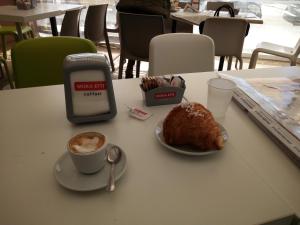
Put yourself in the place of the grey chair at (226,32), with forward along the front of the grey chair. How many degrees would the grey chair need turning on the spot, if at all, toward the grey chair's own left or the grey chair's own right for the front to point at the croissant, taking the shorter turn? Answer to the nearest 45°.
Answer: approximately 180°

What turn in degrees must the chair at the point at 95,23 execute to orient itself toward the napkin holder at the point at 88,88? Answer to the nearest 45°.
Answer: approximately 135° to its left

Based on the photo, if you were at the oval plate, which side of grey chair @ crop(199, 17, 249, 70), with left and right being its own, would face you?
back

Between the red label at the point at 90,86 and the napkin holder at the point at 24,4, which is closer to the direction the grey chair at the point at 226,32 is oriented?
the napkin holder

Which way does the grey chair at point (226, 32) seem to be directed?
away from the camera

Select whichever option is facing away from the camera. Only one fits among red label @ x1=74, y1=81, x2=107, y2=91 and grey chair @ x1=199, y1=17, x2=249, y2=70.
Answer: the grey chair

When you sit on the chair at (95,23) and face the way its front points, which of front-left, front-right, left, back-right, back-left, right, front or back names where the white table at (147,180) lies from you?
back-left

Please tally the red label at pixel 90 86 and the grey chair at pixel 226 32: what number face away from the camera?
1

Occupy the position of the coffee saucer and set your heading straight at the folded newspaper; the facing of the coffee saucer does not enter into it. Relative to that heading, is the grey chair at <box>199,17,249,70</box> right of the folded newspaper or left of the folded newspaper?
left
